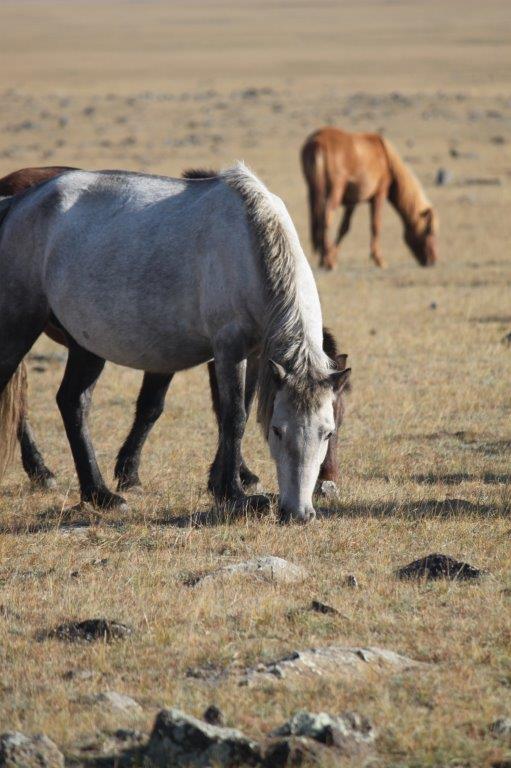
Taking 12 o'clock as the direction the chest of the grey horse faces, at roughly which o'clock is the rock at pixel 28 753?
The rock is roughly at 3 o'clock from the grey horse.

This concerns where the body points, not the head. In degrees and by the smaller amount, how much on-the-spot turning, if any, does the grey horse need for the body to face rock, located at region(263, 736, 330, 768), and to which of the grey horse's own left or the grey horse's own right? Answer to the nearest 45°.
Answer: approximately 90° to the grey horse's own right

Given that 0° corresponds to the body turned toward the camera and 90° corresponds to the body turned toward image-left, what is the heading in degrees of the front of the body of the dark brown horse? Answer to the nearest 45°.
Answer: approximately 270°

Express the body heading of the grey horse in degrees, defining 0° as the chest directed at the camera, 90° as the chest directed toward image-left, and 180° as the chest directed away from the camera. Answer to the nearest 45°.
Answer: approximately 270°

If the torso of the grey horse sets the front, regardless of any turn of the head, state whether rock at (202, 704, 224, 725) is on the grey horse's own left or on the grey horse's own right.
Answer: on the grey horse's own right

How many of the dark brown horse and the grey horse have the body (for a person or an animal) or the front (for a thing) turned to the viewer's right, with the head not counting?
2

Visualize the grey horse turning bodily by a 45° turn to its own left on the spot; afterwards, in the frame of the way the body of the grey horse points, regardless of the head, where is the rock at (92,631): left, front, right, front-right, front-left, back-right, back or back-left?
back-right

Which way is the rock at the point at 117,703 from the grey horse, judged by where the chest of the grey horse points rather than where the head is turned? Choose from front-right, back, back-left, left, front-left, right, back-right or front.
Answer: right

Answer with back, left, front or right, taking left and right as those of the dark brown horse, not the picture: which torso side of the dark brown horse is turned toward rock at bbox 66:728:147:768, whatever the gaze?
right

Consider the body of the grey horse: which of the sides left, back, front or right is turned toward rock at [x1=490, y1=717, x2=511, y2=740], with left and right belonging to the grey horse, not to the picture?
right
